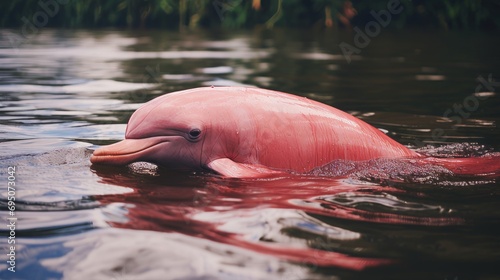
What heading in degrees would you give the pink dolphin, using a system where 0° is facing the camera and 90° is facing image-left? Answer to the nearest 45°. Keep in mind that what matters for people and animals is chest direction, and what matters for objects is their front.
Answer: approximately 90°
